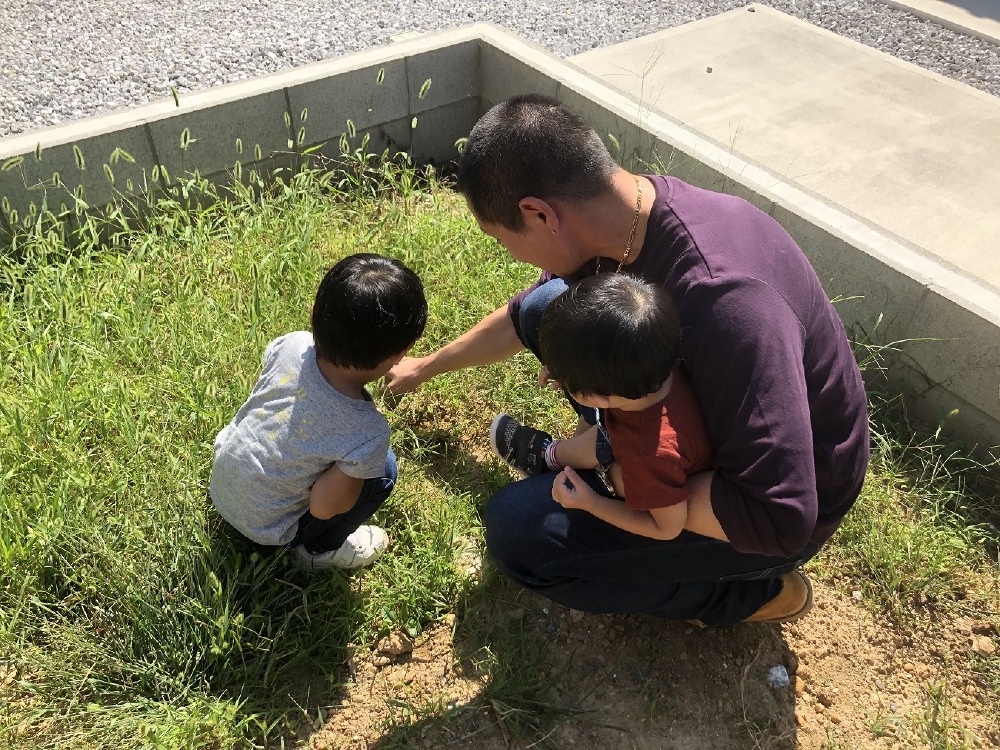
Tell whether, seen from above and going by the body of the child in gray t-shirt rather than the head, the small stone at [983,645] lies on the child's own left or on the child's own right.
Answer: on the child's own right

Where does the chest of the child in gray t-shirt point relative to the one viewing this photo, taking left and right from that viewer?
facing away from the viewer and to the right of the viewer

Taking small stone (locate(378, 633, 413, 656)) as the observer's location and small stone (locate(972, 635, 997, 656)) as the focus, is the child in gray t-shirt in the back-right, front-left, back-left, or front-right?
back-left

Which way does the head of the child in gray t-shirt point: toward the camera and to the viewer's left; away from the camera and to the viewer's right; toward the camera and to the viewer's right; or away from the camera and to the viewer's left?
away from the camera and to the viewer's right

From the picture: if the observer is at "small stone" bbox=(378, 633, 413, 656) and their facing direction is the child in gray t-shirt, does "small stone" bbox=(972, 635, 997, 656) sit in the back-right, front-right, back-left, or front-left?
back-right
